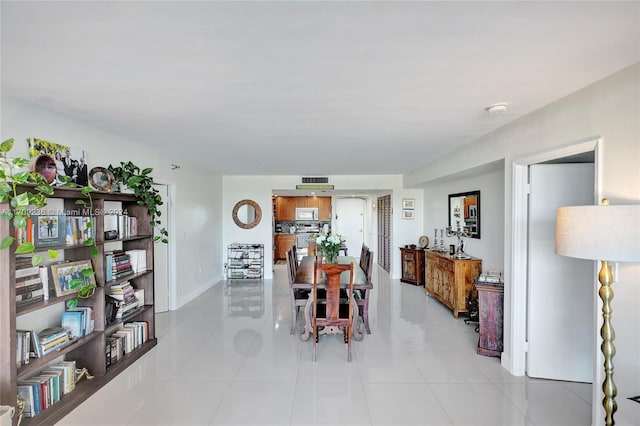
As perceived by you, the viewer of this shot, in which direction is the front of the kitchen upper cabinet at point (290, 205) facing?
facing the viewer

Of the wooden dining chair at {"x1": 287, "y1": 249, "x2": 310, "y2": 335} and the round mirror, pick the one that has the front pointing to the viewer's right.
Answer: the wooden dining chair

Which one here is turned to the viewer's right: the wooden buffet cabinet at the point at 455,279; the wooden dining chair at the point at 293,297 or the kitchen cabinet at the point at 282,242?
the wooden dining chair

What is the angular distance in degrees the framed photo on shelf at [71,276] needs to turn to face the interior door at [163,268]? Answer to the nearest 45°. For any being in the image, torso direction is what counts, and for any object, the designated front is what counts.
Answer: approximately 90° to its left

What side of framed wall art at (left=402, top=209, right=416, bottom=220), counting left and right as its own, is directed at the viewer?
front

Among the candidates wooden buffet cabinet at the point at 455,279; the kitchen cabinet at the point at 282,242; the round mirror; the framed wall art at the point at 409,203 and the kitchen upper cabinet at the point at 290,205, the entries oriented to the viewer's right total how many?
0

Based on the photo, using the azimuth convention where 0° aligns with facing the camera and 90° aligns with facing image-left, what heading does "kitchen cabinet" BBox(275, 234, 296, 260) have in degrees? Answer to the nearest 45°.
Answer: approximately 0°

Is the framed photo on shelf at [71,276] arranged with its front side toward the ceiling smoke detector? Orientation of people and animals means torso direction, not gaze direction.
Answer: yes

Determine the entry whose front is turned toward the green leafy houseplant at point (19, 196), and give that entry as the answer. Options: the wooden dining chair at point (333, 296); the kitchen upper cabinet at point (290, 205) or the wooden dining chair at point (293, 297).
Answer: the kitchen upper cabinet

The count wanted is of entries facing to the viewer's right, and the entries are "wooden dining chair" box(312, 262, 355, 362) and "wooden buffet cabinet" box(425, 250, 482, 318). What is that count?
0

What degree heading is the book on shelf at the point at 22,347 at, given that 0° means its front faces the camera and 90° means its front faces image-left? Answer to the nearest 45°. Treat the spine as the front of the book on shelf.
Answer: approximately 315°

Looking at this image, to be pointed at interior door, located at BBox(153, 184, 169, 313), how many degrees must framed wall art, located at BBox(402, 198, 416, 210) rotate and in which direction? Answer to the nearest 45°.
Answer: approximately 45° to its right

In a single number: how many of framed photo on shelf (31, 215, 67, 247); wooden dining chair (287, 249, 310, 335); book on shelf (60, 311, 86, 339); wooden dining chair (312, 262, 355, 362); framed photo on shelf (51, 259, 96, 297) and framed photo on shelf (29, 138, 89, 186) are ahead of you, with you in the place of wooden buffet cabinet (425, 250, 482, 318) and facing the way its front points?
6

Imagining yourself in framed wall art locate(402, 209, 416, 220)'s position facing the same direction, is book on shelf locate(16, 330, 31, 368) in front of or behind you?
in front

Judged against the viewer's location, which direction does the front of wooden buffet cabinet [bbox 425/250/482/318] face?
facing the viewer and to the left of the viewer

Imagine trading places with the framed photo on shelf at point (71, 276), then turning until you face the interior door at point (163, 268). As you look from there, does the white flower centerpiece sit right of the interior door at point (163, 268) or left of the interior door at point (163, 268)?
right

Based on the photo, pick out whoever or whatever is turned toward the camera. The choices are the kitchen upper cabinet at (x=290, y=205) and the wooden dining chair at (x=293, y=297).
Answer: the kitchen upper cabinet

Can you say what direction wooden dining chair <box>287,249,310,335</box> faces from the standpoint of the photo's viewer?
facing to the right of the viewer
